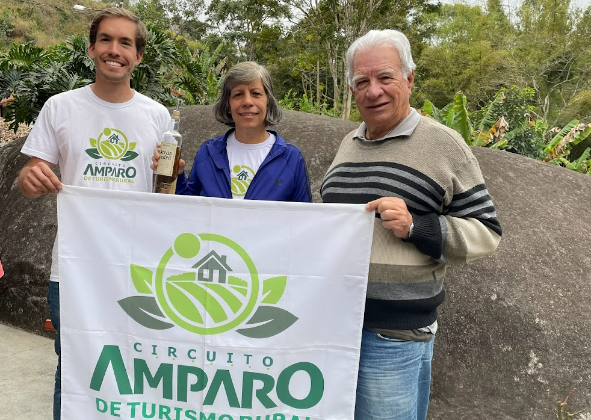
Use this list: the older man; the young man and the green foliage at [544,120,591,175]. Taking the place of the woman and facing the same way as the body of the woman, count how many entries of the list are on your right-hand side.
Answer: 1

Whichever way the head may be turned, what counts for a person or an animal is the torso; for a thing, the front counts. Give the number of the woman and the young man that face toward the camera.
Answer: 2

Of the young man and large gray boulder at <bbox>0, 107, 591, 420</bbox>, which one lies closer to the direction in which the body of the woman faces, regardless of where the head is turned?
the young man

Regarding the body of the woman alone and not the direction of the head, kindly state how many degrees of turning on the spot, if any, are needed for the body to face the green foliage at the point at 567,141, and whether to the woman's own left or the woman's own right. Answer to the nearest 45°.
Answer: approximately 135° to the woman's own left

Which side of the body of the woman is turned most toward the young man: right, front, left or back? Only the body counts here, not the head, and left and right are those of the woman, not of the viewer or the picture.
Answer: right

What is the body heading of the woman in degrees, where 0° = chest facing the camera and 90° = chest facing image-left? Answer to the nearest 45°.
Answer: approximately 0°
